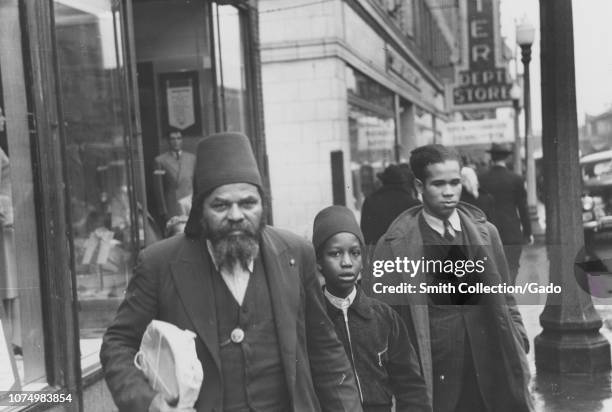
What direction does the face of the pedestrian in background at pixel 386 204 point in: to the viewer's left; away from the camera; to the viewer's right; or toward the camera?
away from the camera

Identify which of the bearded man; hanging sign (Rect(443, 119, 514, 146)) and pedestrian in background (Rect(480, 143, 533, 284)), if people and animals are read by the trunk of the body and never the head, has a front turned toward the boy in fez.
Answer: the hanging sign

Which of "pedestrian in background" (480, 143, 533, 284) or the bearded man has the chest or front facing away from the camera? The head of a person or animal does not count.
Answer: the pedestrian in background

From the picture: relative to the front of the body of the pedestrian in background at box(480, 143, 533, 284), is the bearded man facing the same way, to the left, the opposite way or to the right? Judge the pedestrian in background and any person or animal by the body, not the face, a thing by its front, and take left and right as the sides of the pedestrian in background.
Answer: the opposite way

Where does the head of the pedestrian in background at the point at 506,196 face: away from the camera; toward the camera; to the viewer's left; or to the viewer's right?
away from the camera

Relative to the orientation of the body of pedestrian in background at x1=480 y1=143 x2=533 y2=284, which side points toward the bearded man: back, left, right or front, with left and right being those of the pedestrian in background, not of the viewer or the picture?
back

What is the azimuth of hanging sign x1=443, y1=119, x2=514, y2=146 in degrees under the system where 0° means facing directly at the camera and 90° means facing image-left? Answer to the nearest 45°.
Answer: approximately 0°

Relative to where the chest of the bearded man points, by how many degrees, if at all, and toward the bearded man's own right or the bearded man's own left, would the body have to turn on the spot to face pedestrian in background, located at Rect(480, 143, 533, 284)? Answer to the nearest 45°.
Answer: approximately 135° to the bearded man's own left

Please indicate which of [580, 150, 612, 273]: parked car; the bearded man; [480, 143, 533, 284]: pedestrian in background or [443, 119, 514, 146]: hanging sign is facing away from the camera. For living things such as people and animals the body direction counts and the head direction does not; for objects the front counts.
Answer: the pedestrian in background

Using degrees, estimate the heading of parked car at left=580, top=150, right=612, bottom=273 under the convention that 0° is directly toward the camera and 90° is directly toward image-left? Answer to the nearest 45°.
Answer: approximately 0°

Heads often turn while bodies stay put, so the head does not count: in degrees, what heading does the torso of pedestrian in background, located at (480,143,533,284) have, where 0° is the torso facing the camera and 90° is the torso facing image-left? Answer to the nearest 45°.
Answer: approximately 180°
